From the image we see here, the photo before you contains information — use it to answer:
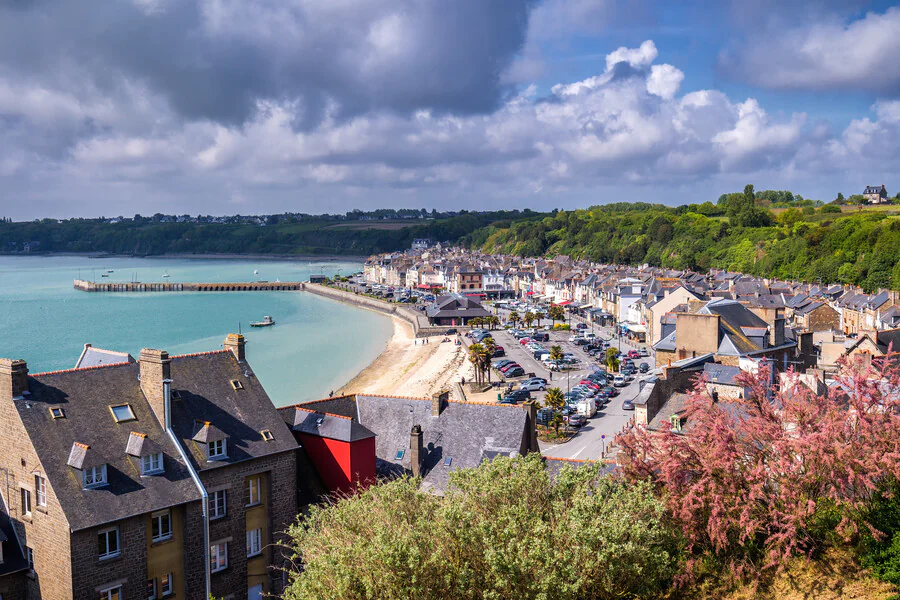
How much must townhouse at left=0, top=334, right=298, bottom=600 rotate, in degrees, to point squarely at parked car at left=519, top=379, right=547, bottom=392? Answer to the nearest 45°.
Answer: approximately 90° to its left

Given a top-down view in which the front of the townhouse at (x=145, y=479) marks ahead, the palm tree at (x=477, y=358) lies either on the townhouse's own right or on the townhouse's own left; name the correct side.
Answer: on the townhouse's own left

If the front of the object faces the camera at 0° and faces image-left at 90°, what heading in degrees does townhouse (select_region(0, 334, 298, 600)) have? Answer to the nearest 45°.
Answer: approximately 315°

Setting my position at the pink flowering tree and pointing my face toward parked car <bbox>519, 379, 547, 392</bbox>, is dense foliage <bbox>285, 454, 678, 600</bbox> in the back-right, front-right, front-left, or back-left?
back-left

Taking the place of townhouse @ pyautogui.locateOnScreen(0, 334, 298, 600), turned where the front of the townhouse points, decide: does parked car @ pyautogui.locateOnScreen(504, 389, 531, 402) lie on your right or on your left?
on your left

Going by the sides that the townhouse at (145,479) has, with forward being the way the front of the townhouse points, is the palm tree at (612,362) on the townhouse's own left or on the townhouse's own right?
on the townhouse's own left

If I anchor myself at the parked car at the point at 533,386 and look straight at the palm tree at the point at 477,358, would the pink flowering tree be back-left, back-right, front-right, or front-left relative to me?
back-left
